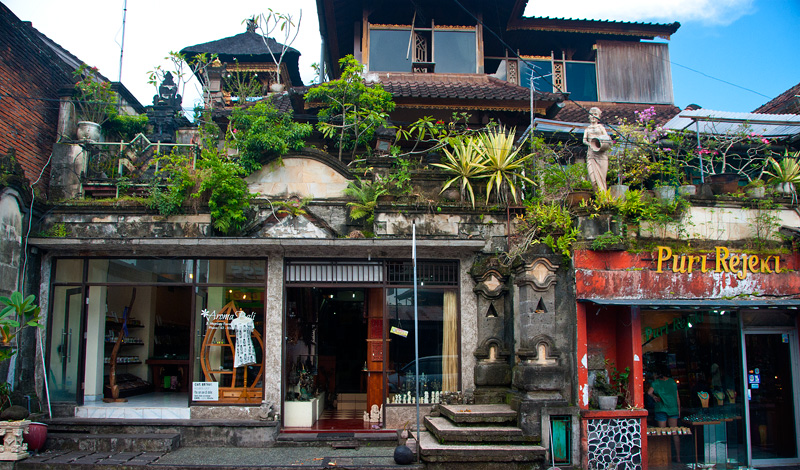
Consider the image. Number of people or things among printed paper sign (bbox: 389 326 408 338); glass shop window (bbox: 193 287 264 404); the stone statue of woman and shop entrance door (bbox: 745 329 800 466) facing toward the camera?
4

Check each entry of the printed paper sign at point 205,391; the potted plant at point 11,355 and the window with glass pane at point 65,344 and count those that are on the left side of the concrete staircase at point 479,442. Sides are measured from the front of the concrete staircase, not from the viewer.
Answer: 0

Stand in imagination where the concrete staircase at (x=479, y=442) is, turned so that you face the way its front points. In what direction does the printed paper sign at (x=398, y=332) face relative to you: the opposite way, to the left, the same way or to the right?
the same way

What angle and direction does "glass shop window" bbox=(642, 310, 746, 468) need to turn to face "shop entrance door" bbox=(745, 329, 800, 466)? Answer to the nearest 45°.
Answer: approximately 135° to its left

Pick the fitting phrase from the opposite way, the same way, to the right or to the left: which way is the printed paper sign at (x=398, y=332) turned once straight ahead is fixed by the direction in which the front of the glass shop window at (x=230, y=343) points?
the same way

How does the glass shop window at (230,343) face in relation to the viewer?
toward the camera

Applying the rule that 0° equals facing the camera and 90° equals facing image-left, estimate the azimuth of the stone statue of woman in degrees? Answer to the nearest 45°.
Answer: approximately 0°

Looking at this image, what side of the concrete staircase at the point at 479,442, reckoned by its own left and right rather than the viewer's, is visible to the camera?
front

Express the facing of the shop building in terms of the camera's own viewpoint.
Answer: facing the viewer
